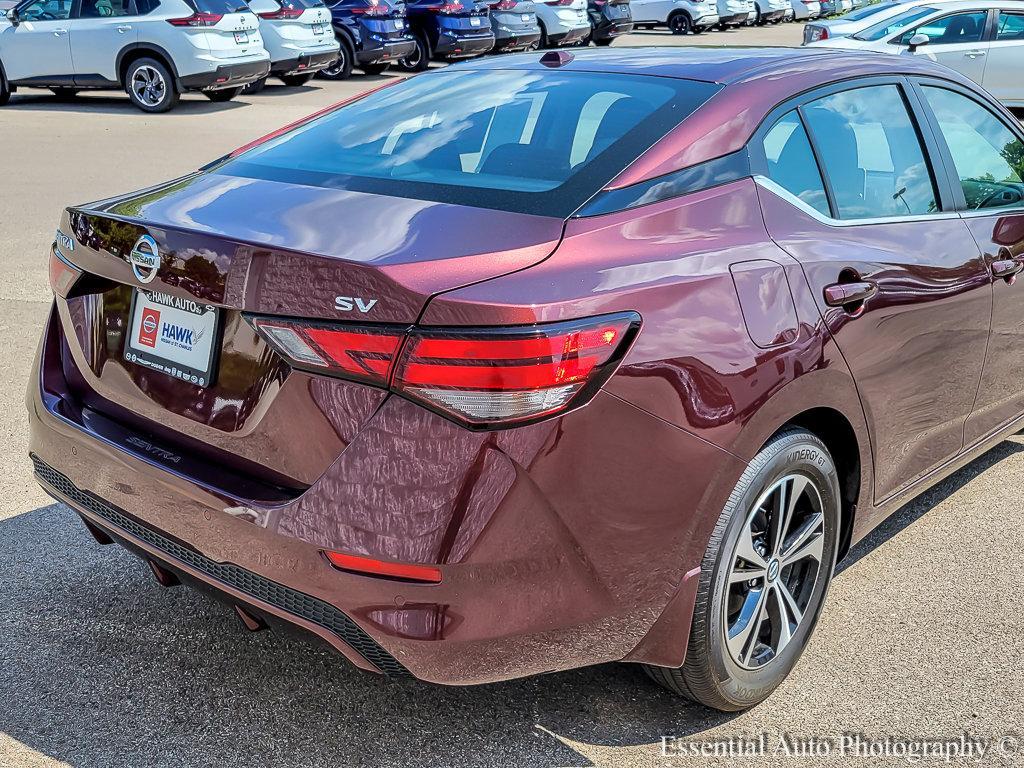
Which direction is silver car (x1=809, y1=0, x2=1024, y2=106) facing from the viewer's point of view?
to the viewer's left

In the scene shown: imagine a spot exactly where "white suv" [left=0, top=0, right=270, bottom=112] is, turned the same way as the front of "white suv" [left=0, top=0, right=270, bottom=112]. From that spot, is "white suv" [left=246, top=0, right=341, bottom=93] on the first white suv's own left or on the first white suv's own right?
on the first white suv's own right

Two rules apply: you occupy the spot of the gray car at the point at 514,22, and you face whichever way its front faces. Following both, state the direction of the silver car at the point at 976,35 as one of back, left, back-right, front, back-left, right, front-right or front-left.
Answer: back

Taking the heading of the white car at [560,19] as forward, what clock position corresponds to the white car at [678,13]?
the white car at [678,13] is roughly at 2 o'clock from the white car at [560,19].

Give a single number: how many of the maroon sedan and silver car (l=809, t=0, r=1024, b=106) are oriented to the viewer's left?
1

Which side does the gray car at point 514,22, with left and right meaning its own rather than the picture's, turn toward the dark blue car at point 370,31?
left

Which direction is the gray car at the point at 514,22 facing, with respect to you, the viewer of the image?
facing away from the viewer and to the left of the viewer

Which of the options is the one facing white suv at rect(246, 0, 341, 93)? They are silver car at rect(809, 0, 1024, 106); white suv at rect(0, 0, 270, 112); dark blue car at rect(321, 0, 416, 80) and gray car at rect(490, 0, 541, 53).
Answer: the silver car

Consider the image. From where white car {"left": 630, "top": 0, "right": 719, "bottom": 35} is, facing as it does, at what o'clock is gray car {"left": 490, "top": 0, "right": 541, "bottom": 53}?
The gray car is roughly at 8 o'clock from the white car.

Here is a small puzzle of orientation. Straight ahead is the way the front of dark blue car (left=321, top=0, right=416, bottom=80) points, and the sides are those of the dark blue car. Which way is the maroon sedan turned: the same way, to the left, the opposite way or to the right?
to the right

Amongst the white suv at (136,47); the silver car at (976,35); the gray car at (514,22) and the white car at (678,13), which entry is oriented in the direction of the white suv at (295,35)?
the silver car

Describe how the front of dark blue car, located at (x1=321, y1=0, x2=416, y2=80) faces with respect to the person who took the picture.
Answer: facing away from the viewer and to the left of the viewer
